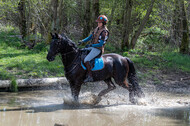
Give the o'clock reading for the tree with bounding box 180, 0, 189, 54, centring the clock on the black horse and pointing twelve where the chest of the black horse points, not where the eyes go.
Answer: The tree is roughly at 4 o'clock from the black horse.

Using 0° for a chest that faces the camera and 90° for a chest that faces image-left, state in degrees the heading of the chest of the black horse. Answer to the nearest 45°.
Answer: approximately 90°
